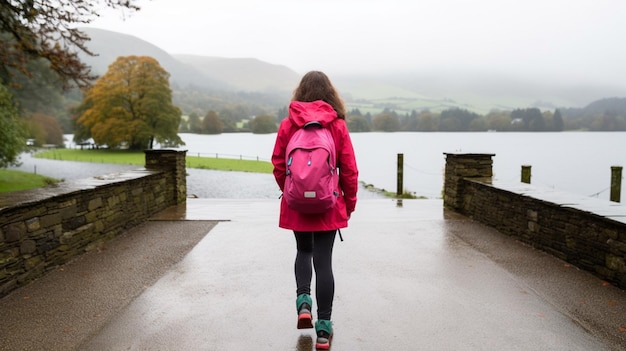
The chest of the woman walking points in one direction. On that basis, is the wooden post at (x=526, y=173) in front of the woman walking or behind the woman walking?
in front

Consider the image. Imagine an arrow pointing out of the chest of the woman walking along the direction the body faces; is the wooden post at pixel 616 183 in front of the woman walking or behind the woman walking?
in front

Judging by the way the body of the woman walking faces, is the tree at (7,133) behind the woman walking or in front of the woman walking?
in front

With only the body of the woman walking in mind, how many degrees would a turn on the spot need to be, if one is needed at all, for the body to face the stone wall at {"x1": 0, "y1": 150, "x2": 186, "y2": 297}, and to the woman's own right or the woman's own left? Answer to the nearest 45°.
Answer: approximately 45° to the woman's own left

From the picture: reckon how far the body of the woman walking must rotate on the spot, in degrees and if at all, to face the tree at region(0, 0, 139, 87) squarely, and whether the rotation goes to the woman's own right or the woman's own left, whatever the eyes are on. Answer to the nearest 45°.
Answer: approximately 45° to the woman's own left

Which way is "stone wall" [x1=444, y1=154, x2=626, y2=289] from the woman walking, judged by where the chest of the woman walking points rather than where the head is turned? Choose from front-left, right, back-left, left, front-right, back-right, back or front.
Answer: front-right

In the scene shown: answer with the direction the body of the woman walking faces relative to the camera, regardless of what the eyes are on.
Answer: away from the camera

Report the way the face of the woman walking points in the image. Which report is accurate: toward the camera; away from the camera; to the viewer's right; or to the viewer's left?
away from the camera

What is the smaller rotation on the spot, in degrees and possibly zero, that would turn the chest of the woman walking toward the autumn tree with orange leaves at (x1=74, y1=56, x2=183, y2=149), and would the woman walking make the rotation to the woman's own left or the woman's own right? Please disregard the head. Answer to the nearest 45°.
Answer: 0° — they already face it
